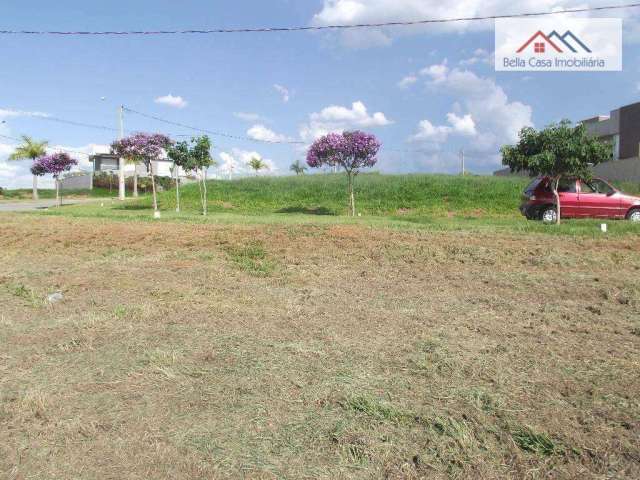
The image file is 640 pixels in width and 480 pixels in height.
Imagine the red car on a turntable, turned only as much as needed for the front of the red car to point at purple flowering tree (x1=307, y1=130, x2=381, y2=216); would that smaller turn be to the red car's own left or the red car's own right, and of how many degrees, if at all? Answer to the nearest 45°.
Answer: approximately 135° to the red car's own left

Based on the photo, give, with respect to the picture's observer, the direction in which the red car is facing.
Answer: facing to the right of the viewer

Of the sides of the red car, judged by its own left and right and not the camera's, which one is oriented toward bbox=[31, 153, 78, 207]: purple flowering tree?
back

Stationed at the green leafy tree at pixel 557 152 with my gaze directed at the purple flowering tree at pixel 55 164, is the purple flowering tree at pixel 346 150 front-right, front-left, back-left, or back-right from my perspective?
front-right

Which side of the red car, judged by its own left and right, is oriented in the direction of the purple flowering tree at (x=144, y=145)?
back
